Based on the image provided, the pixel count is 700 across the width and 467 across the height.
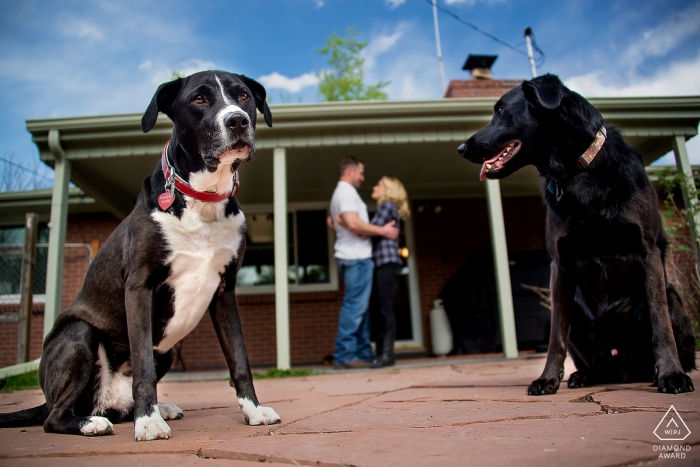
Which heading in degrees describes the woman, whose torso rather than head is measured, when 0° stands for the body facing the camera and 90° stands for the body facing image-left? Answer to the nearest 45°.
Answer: approximately 90°

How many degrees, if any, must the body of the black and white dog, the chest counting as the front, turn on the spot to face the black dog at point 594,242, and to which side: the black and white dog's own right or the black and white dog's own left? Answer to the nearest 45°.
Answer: approximately 45° to the black and white dog's own left

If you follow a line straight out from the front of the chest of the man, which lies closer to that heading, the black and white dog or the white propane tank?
the white propane tank

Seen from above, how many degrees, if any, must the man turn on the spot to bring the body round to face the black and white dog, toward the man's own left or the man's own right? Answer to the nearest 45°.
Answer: approximately 90° to the man's own right

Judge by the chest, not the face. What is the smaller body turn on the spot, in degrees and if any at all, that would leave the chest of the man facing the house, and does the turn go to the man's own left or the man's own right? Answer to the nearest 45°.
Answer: approximately 90° to the man's own left

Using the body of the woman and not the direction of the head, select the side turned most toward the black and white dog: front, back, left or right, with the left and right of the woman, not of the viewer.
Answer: left

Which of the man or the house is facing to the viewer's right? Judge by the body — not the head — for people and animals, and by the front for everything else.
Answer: the man

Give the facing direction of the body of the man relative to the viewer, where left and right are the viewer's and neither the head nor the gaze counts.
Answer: facing to the right of the viewer

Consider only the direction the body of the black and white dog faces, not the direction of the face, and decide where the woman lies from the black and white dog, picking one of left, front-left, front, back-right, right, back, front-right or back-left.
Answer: left

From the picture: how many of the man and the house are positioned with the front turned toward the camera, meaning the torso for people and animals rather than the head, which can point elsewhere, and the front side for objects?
1

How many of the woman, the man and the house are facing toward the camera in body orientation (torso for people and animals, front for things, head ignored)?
1

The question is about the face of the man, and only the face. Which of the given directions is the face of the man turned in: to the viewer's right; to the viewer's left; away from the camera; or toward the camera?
to the viewer's right

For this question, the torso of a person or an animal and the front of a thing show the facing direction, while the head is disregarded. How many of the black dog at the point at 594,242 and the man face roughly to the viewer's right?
1

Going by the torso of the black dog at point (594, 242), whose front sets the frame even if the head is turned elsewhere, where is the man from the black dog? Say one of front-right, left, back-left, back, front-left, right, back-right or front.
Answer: right
